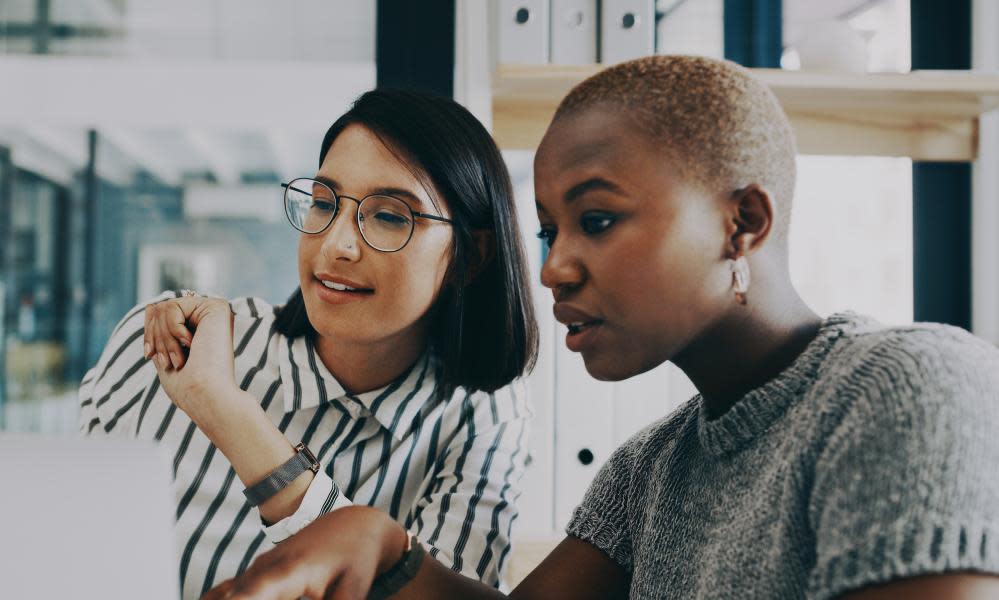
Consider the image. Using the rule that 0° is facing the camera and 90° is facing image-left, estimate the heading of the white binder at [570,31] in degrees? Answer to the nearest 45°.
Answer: approximately 0°

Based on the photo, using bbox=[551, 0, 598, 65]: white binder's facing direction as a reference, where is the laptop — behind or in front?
in front

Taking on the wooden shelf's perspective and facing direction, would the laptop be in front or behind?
in front

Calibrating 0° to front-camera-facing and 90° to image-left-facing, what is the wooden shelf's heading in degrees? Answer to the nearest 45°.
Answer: approximately 0°

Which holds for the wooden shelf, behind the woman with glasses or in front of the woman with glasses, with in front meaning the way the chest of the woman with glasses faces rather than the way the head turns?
behind
